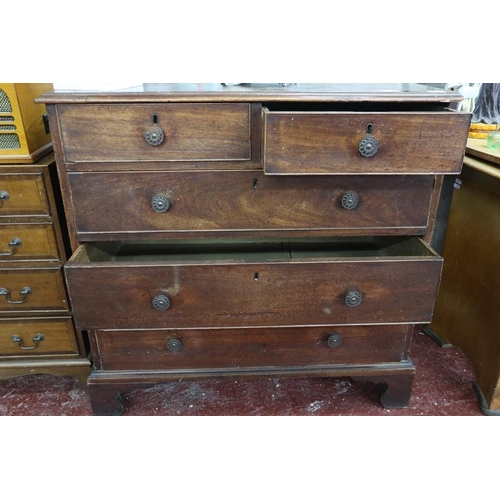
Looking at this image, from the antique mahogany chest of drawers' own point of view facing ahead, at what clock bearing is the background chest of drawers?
The background chest of drawers is roughly at 3 o'clock from the antique mahogany chest of drawers.

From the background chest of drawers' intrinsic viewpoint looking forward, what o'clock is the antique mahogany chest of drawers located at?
The antique mahogany chest of drawers is roughly at 10 o'clock from the background chest of drawers.

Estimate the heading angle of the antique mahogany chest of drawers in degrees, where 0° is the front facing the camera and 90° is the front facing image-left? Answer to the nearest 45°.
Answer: approximately 0°

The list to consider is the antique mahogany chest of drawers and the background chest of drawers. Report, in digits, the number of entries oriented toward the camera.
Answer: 2

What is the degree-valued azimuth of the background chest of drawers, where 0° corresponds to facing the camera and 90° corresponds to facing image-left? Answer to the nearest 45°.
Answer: approximately 0°

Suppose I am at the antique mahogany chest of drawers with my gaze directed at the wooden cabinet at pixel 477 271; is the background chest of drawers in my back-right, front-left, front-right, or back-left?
back-left

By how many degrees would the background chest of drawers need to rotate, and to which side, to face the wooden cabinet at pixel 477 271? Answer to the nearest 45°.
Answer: approximately 90° to its left
